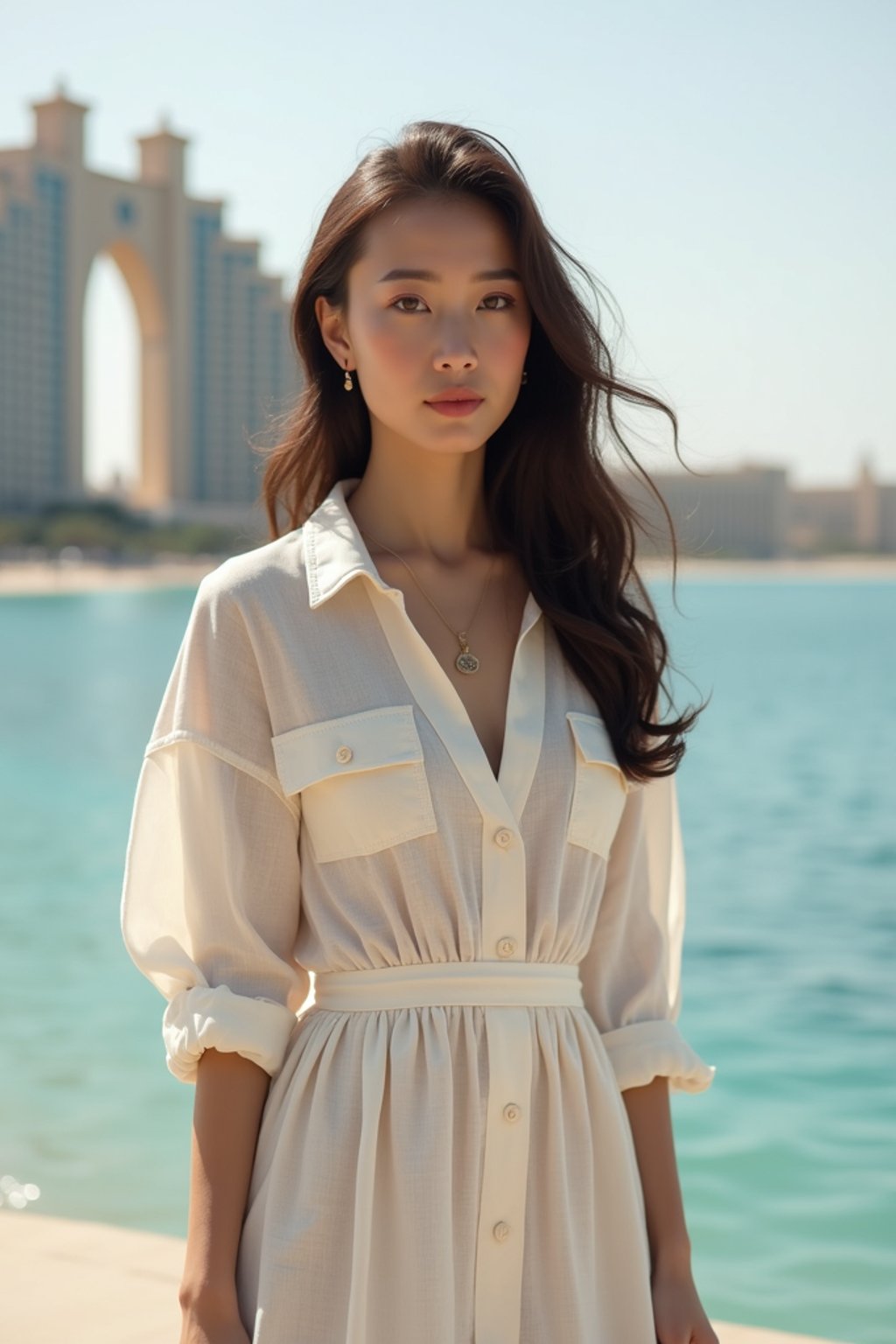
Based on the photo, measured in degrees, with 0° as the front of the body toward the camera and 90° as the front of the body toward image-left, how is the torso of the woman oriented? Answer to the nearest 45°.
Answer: approximately 315°
